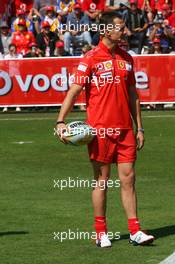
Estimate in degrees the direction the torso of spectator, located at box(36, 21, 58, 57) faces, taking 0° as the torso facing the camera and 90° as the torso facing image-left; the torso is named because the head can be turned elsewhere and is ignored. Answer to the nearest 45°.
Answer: approximately 0°

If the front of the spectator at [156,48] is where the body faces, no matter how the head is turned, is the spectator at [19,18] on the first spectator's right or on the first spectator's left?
on the first spectator's right

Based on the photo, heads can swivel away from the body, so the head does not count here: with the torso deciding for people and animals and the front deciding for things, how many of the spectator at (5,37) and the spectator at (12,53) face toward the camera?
2
